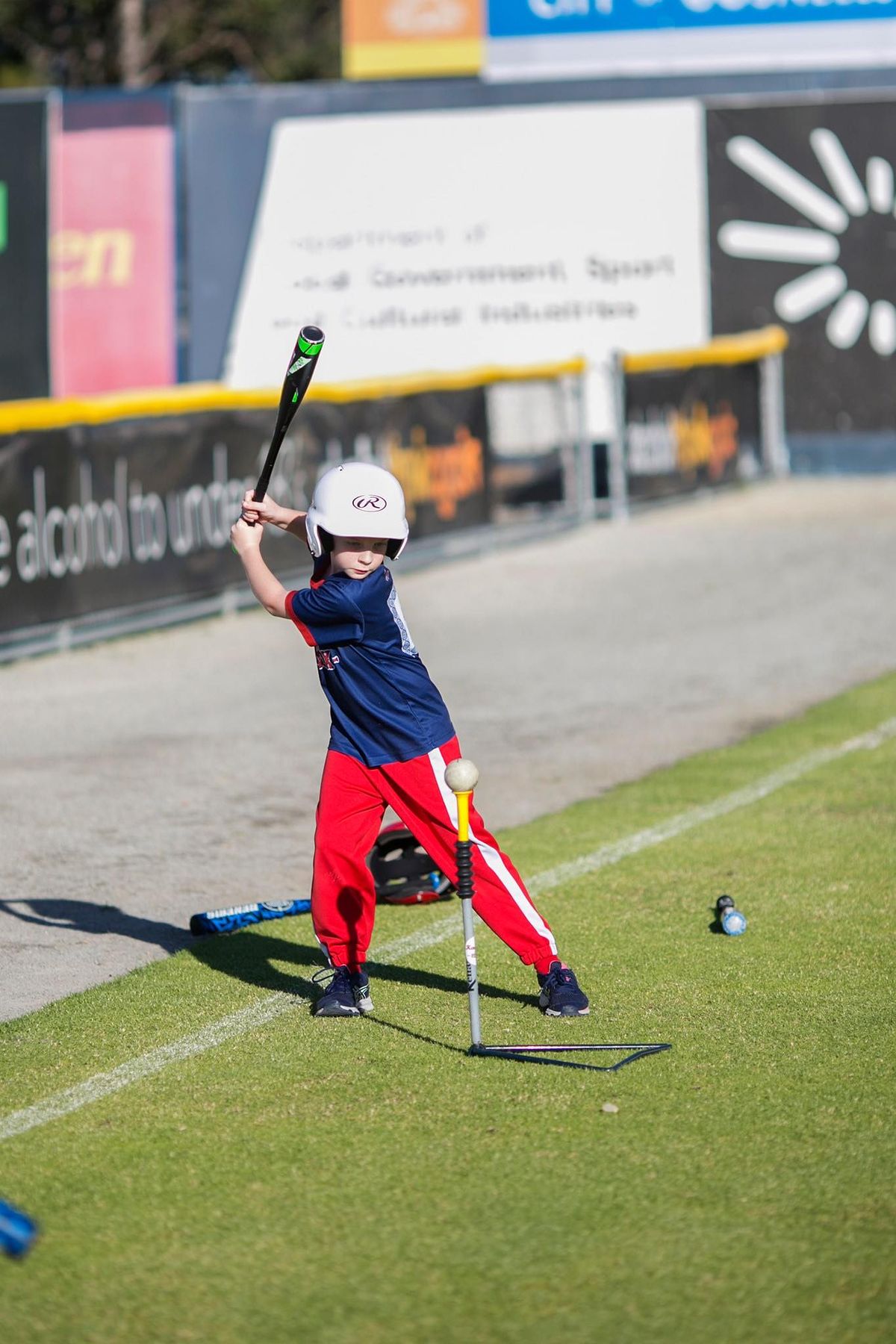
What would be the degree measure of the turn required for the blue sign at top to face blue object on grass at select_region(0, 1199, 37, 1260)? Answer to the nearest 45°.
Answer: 0° — it already faces it

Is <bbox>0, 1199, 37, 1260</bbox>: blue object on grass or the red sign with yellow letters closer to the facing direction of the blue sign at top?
the blue object on grass

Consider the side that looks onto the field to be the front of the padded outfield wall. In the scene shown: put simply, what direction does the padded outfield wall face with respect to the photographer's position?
facing the viewer

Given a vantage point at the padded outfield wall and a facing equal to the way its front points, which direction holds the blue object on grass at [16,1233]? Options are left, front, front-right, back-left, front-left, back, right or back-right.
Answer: front

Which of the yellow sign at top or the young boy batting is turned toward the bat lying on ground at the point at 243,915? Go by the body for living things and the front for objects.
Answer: the yellow sign at top

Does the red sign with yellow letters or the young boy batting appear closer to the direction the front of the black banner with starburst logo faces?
the young boy batting

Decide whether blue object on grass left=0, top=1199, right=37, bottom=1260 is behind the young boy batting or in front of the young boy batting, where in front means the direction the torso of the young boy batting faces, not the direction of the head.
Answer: in front

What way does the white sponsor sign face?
toward the camera

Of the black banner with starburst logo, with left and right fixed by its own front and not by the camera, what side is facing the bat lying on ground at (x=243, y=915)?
front

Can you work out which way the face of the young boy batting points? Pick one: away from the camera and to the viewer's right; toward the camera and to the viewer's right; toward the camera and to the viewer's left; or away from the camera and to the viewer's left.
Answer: toward the camera and to the viewer's right

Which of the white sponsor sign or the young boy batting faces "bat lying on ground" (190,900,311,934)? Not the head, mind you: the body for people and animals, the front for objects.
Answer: the white sponsor sign

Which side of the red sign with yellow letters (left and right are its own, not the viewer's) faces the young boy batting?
front

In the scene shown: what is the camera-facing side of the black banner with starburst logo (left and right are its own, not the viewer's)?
front

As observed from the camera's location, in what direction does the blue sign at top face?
facing the viewer
